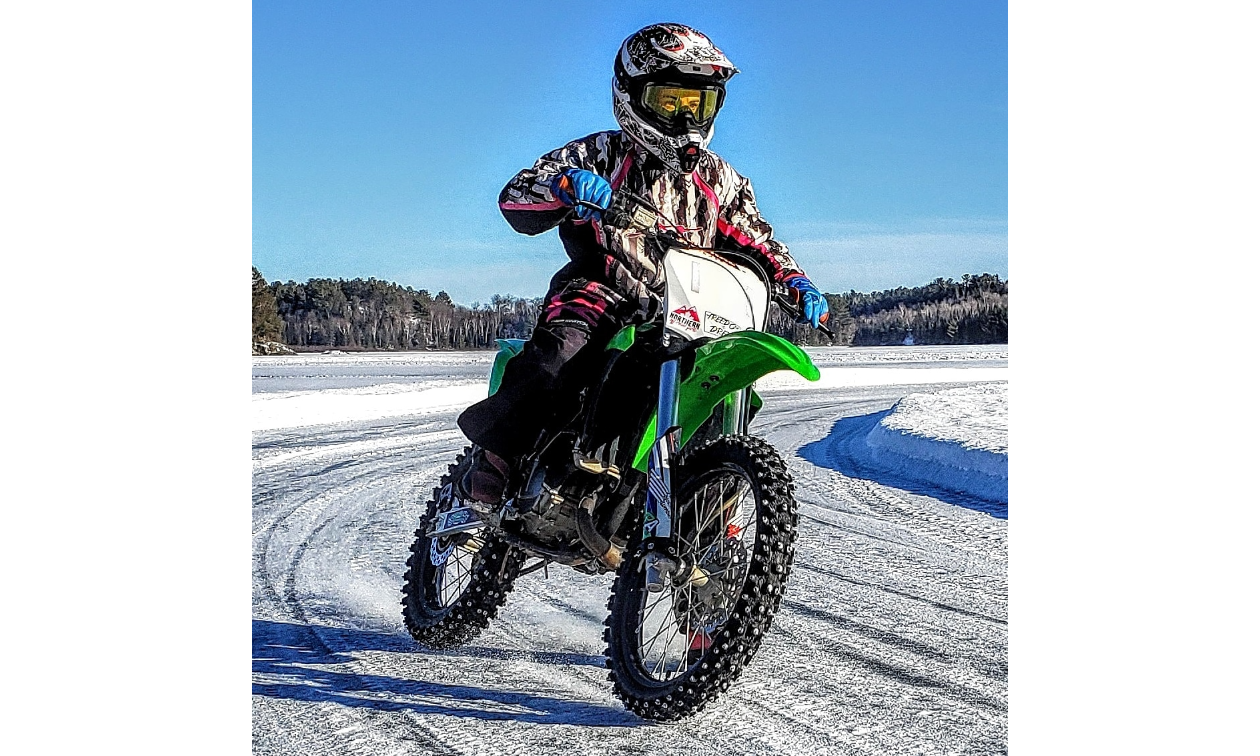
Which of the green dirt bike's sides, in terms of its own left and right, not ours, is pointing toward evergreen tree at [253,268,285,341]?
back

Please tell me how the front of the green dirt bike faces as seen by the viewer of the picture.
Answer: facing the viewer and to the right of the viewer

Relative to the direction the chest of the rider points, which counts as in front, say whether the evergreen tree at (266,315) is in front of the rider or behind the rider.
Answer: behind

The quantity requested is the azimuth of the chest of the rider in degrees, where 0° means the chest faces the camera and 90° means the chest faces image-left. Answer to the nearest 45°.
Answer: approximately 315°
